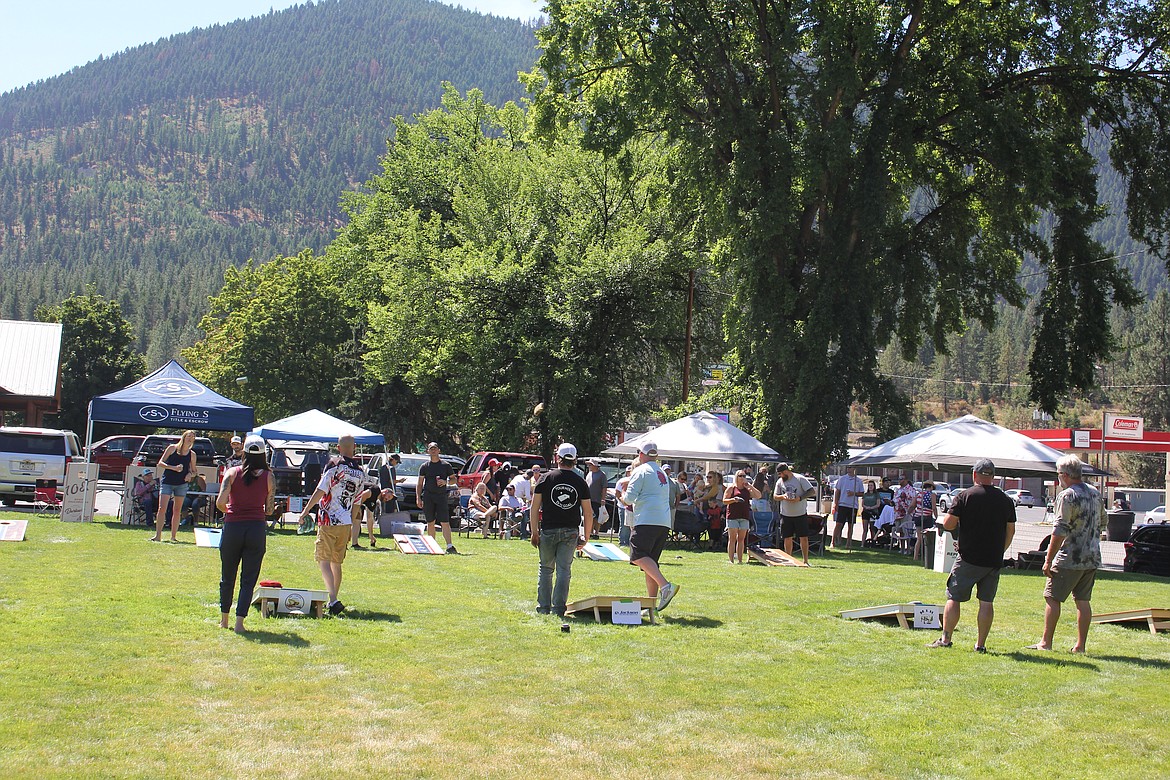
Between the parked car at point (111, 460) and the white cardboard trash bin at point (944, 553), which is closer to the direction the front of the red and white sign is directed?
the white cardboard trash bin

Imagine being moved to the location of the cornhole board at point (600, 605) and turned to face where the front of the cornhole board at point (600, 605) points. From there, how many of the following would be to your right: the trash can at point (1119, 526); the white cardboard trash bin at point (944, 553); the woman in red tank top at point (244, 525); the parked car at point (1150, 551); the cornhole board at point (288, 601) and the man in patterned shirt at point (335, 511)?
3

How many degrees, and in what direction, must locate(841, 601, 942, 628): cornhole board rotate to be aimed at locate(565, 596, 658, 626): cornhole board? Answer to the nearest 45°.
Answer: approximately 45° to its left

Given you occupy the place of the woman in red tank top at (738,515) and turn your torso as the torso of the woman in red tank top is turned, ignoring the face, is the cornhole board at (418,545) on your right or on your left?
on your right

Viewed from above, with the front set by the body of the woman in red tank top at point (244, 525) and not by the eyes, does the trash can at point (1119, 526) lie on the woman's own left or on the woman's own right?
on the woman's own right

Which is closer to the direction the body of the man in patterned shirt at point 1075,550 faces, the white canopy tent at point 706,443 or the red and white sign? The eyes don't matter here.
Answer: the white canopy tent

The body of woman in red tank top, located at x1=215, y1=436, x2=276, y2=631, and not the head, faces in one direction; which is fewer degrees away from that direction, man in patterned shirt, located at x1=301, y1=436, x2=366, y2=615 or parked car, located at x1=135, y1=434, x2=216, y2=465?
the parked car

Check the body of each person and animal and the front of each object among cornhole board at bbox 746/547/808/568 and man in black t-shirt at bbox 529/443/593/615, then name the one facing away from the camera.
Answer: the man in black t-shirt

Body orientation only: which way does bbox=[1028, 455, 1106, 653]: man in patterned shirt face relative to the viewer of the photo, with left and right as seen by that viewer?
facing away from the viewer and to the left of the viewer

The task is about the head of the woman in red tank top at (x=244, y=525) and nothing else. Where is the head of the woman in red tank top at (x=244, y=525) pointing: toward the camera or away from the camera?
away from the camera

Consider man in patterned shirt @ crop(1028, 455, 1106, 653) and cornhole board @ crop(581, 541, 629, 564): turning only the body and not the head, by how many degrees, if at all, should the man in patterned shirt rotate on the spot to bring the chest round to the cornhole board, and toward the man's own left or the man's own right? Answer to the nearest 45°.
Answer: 0° — they already face it

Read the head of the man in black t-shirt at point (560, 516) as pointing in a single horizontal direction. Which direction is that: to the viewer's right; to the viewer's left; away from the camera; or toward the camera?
away from the camera

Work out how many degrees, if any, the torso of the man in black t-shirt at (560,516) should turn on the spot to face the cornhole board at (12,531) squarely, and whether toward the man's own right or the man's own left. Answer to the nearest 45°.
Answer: approximately 45° to the man's own left

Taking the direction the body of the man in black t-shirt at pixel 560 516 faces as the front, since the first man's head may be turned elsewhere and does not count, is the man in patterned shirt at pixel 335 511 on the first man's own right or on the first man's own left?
on the first man's own left
